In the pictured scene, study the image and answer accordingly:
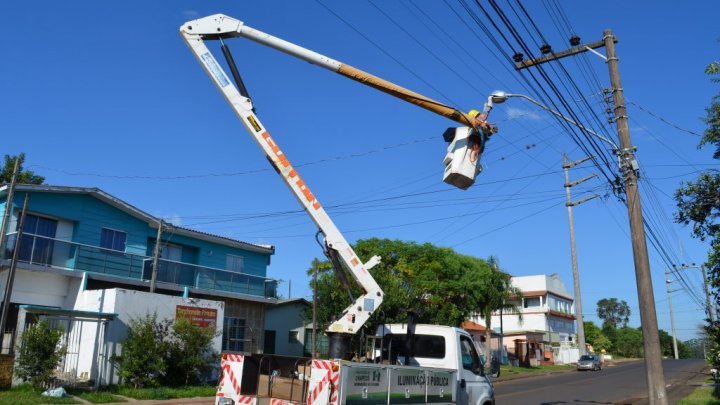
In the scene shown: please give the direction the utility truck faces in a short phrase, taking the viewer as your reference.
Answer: facing away from the viewer and to the right of the viewer

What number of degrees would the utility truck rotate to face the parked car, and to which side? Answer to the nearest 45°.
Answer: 0° — it already faces it

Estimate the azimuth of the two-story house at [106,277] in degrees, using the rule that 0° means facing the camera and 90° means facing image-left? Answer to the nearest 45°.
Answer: approximately 315°

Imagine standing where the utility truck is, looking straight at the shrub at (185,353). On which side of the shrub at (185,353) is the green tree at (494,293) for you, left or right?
right

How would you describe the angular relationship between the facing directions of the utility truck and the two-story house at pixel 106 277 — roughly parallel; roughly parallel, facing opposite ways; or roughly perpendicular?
roughly perpendicular

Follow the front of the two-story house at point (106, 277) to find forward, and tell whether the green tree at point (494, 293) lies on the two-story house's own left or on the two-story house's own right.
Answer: on the two-story house's own left
